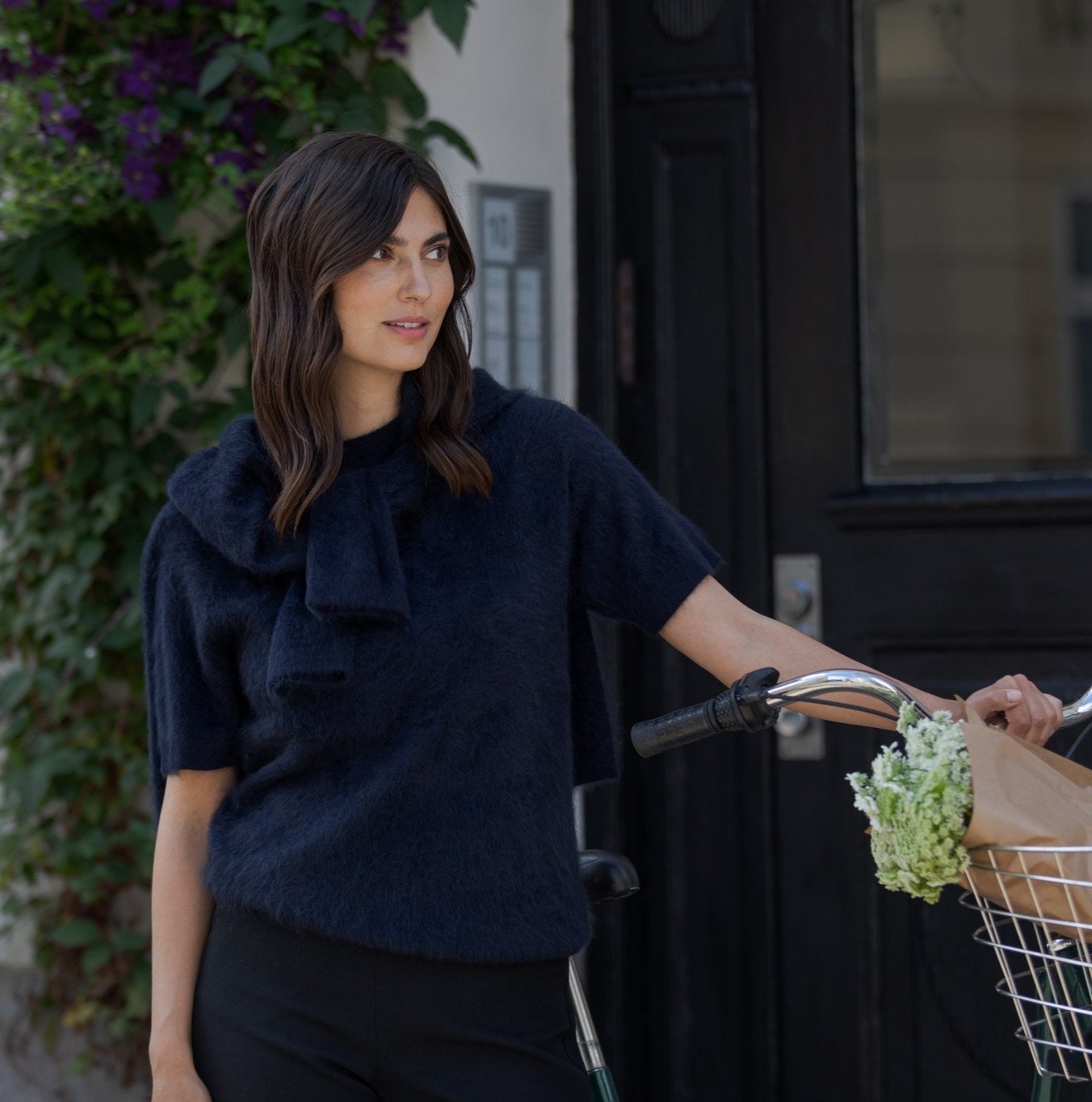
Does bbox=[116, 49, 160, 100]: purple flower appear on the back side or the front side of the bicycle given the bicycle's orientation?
on the back side

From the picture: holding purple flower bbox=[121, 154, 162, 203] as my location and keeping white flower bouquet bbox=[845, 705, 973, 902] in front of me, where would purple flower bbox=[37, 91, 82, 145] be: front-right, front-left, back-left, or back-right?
back-right

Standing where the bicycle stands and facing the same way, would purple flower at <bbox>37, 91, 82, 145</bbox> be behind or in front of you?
behind

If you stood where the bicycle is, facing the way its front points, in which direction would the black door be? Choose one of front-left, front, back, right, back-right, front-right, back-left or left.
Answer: back-left

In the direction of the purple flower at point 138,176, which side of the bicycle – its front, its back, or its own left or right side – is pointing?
back

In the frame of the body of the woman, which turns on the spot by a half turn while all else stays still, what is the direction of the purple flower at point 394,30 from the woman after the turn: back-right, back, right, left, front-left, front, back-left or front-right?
front

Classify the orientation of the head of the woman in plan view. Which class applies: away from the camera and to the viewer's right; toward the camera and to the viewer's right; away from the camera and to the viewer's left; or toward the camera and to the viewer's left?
toward the camera and to the viewer's right

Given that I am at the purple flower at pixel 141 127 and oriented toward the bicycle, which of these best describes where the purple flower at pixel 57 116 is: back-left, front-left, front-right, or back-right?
back-right

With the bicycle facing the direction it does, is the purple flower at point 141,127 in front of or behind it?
behind

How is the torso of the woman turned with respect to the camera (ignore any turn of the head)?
toward the camera
